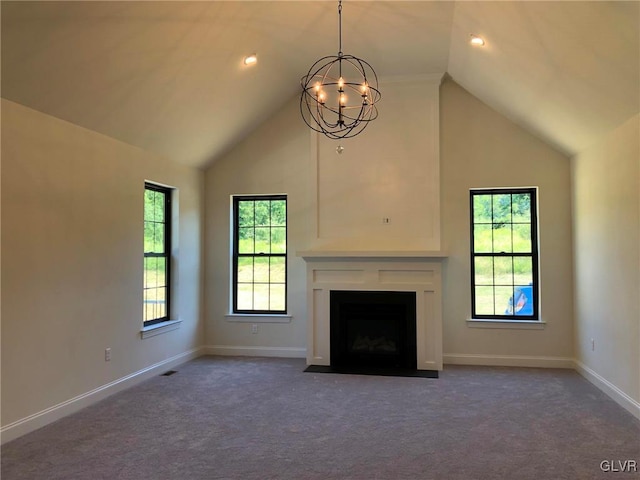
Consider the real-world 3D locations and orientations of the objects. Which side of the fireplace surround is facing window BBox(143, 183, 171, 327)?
right

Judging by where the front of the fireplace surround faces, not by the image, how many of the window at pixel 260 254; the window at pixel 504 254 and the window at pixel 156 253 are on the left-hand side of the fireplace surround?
1

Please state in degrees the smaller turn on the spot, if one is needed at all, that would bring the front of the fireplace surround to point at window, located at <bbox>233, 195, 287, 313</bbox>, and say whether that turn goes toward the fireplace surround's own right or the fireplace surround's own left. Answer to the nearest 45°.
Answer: approximately 90° to the fireplace surround's own right

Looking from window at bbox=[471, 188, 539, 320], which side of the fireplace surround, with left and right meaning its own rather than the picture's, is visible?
left

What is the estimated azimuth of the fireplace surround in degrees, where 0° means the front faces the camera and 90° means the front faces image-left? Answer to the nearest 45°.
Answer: approximately 0°

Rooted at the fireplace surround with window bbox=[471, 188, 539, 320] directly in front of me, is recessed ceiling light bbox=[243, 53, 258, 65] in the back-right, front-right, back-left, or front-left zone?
back-right
